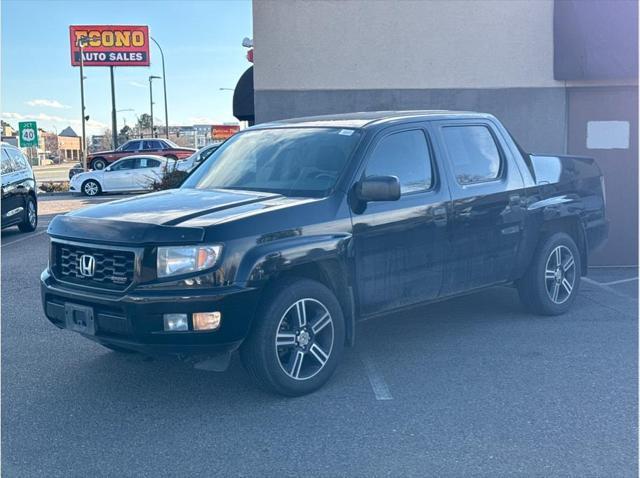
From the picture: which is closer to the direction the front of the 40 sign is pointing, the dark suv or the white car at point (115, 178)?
the dark suv

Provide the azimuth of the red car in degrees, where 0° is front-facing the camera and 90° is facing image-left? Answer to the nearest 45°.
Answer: approximately 90°

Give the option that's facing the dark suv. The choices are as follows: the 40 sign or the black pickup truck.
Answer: the 40 sign

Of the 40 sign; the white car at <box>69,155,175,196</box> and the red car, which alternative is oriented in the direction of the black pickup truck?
the 40 sign

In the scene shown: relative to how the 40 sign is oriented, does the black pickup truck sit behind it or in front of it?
in front

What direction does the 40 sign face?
toward the camera

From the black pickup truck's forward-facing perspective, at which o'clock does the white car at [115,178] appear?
The white car is roughly at 4 o'clock from the black pickup truck.

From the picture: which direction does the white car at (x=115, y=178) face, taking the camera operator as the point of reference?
facing to the left of the viewer

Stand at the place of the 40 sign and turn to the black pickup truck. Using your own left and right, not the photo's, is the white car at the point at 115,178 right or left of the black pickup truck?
left

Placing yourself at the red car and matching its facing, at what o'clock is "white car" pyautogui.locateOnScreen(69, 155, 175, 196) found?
The white car is roughly at 9 o'clock from the red car.

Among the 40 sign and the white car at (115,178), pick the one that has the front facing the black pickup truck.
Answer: the 40 sign

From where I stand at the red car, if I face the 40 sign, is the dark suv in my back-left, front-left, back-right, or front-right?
front-left

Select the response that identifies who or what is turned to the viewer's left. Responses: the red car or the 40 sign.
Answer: the red car

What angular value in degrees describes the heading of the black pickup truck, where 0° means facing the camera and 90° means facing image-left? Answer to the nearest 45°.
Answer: approximately 45°

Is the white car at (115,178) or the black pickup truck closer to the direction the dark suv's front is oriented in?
the black pickup truck

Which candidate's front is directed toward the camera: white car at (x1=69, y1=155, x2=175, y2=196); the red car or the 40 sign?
the 40 sign
